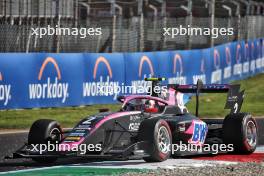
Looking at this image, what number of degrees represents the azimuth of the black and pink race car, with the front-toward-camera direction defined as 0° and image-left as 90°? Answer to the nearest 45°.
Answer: approximately 45°

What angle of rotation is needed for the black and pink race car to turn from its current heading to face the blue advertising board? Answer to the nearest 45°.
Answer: approximately 135° to its right
